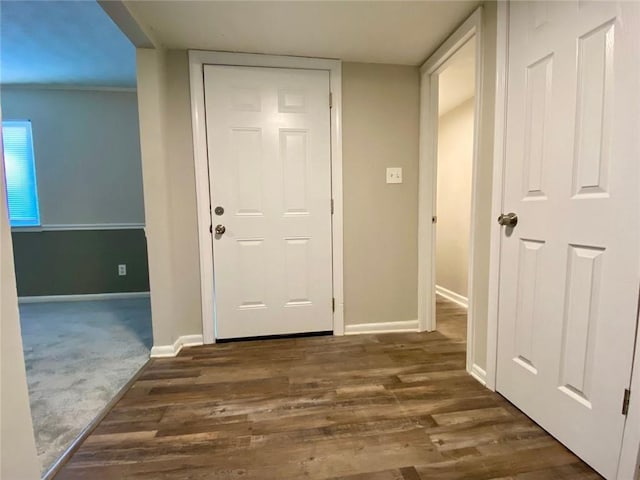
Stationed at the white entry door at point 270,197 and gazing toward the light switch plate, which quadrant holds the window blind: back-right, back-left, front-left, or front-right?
back-left

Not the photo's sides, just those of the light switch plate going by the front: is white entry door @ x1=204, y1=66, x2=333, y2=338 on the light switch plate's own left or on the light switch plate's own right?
on the light switch plate's own right

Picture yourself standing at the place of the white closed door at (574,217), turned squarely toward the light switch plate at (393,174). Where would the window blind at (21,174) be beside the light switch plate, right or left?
left

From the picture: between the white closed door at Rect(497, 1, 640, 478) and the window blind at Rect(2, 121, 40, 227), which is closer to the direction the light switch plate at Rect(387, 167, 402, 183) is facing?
the white closed door

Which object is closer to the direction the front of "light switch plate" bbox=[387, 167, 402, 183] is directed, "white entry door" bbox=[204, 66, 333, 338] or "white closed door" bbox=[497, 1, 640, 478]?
the white closed door

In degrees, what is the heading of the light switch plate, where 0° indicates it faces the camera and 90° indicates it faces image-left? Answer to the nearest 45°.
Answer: approximately 0°

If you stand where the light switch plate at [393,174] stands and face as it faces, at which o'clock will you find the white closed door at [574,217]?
The white closed door is roughly at 11 o'clock from the light switch plate.

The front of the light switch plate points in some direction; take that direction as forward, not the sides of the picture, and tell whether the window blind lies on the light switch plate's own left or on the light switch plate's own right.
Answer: on the light switch plate's own right
